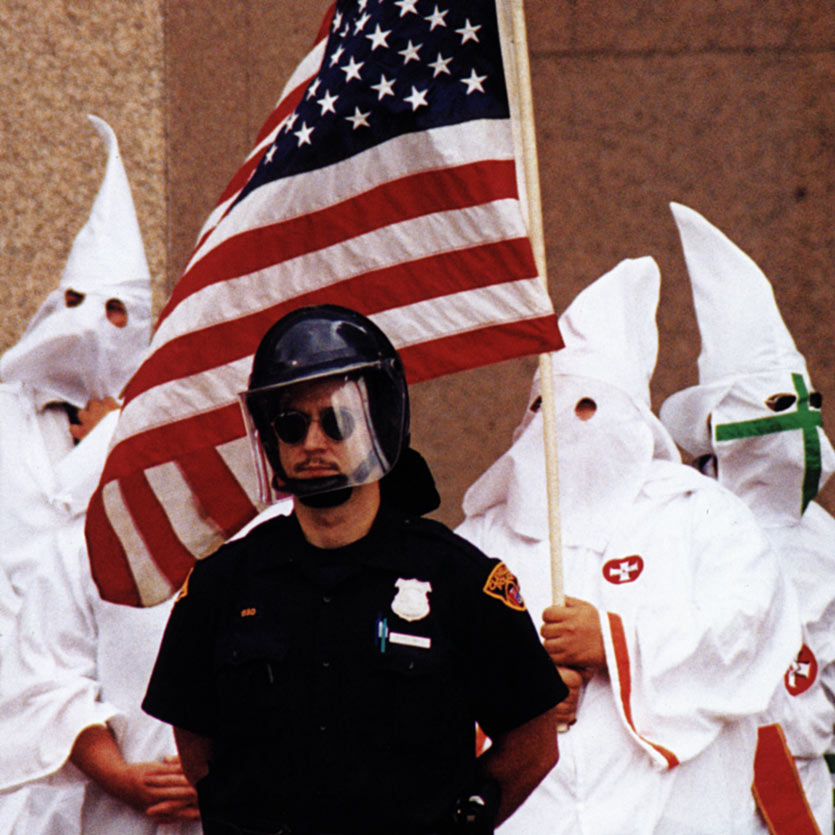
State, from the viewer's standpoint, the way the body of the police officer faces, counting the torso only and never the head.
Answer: toward the camera

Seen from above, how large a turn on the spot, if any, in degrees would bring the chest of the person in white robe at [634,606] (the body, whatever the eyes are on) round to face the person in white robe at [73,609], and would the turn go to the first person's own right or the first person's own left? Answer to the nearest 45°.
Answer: approximately 45° to the first person's own right

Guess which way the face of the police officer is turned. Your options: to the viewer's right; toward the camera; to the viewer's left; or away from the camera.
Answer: toward the camera

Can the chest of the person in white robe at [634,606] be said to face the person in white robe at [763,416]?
no

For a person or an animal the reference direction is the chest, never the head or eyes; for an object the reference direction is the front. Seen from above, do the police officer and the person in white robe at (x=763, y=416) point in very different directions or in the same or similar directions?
same or similar directions

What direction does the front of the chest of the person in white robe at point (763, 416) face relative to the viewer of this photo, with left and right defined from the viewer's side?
facing the viewer and to the right of the viewer

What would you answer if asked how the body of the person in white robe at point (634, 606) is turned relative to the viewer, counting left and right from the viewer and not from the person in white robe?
facing the viewer and to the left of the viewer

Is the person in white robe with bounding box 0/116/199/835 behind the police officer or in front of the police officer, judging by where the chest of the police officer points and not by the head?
behind

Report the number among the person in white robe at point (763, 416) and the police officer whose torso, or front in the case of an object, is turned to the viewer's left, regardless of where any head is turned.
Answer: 0

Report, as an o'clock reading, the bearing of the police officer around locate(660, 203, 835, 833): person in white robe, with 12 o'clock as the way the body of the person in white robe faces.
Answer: The police officer is roughly at 2 o'clock from the person in white robe.

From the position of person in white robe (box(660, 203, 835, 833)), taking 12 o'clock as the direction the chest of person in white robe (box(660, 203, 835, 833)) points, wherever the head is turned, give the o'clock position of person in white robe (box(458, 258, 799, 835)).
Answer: person in white robe (box(458, 258, 799, 835)) is roughly at 2 o'clock from person in white robe (box(660, 203, 835, 833)).

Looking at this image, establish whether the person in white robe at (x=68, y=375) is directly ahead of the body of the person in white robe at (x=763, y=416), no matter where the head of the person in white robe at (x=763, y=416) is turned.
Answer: no

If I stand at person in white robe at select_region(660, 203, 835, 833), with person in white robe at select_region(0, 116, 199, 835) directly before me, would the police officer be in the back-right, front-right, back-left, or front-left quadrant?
front-left
